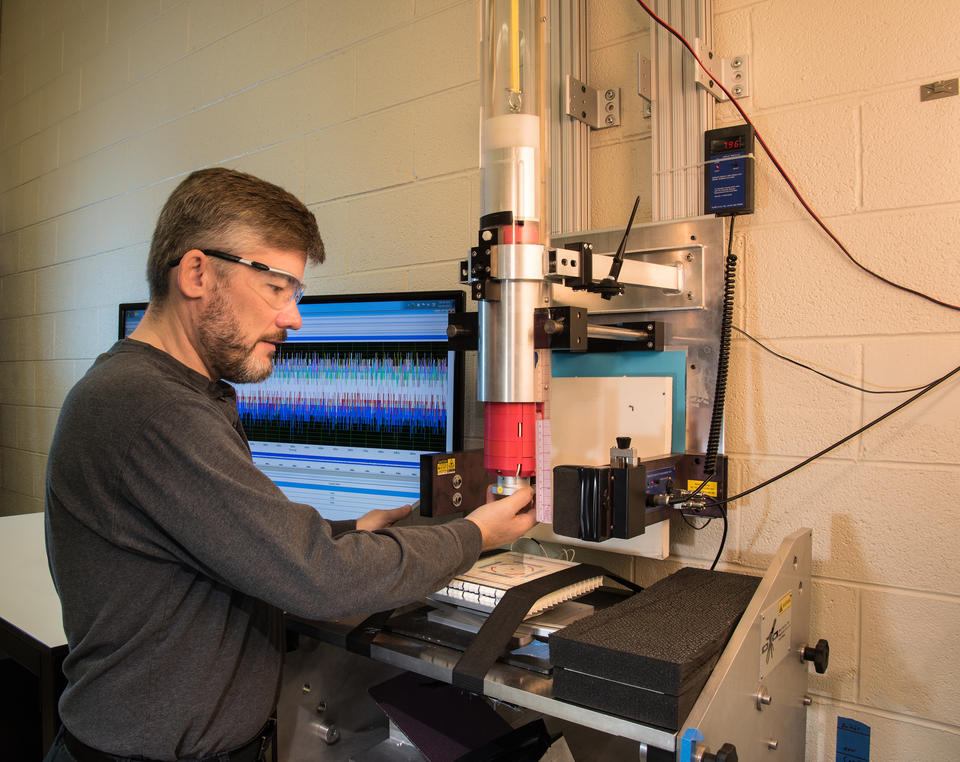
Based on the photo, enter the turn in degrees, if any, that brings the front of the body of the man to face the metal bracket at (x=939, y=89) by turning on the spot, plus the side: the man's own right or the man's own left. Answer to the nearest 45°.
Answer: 0° — they already face it

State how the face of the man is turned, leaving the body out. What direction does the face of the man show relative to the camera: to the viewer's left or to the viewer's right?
to the viewer's right

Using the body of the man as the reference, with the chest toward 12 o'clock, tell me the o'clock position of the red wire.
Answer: The red wire is roughly at 12 o'clock from the man.

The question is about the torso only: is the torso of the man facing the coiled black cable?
yes

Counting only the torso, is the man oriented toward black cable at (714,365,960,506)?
yes

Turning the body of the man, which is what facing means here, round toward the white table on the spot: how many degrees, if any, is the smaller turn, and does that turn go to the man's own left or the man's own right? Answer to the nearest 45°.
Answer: approximately 135° to the man's own left

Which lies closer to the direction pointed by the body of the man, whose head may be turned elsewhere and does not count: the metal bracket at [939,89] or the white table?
the metal bracket

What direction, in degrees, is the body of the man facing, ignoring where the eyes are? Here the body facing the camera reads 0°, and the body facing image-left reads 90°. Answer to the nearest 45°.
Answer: approximately 270°

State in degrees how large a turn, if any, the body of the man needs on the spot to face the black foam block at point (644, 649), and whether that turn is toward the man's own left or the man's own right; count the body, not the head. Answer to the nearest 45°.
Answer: approximately 45° to the man's own right
